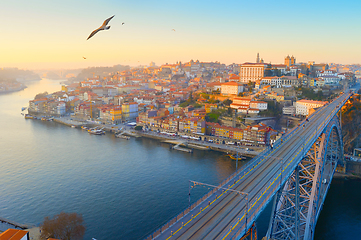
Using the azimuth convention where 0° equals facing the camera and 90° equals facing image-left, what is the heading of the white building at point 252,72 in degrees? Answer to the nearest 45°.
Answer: approximately 0°

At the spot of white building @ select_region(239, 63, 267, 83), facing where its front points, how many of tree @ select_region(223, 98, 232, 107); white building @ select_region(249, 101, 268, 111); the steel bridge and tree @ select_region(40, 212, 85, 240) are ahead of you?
4

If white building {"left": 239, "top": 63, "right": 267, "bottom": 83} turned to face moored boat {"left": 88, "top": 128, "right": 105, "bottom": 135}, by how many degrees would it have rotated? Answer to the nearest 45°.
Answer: approximately 45° to its right

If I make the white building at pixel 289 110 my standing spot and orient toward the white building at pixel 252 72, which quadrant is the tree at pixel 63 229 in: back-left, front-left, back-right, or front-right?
back-left

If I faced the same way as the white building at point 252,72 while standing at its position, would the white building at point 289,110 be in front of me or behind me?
in front

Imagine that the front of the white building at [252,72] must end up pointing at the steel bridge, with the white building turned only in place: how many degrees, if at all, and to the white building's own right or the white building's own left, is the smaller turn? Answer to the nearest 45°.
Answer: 0° — it already faces it

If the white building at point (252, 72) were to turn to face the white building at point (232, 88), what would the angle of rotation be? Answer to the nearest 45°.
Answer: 0° — it already faces it

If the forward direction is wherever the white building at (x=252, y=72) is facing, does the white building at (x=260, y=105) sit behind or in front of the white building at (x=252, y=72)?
in front
